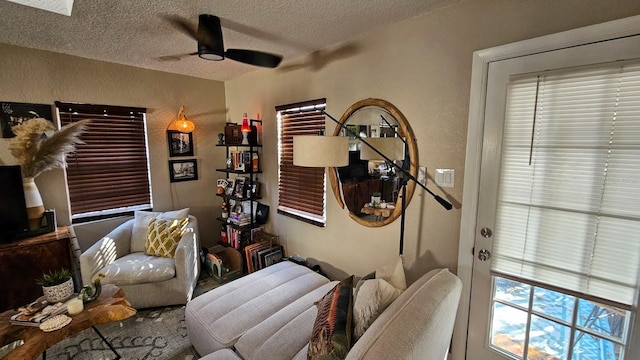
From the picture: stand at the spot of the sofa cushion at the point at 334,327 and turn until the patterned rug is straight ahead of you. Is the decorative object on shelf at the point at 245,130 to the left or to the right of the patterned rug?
right

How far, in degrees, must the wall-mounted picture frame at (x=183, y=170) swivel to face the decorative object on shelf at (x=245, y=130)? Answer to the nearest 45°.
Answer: approximately 45° to its left

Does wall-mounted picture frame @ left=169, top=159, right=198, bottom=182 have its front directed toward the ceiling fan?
yes

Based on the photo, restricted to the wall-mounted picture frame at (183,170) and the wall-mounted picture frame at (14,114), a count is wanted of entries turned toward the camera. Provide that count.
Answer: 2

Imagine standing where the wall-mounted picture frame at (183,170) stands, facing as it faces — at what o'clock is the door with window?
The door with window is roughly at 11 o'clock from the wall-mounted picture frame.

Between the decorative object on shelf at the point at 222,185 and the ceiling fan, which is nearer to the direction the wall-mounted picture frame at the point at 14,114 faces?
the ceiling fan

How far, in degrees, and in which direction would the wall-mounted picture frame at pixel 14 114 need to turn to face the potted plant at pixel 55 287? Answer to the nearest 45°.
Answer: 0° — it already faces it

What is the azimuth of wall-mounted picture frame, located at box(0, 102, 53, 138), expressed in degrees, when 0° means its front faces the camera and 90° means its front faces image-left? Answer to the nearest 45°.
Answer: approximately 0°

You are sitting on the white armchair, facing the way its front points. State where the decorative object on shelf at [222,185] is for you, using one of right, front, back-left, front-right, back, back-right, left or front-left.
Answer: back
